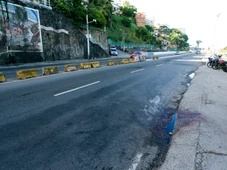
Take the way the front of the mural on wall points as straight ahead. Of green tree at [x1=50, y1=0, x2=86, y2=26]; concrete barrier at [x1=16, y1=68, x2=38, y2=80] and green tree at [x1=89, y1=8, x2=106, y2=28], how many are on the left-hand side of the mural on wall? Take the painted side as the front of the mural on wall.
2

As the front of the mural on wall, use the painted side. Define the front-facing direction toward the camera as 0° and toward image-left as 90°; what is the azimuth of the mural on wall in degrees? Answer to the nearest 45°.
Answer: approximately 315°

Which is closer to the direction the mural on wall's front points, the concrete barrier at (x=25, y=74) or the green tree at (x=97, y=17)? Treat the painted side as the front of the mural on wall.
the concrete barrier

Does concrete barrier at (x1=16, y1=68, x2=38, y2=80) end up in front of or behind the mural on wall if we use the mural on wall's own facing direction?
in front

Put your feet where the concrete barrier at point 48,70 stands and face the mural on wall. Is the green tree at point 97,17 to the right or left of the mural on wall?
right

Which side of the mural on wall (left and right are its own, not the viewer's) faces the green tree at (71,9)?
left

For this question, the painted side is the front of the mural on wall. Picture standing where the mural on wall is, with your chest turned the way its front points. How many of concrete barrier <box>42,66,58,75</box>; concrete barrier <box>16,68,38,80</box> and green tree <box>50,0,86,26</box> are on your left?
1

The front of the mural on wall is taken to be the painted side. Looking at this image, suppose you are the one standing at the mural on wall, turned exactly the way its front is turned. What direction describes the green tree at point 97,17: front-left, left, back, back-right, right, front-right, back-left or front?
left

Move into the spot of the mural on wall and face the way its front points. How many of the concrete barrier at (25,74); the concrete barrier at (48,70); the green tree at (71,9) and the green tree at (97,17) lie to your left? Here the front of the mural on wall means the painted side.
2

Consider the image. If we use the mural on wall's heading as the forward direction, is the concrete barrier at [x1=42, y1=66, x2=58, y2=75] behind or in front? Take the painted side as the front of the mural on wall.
in front

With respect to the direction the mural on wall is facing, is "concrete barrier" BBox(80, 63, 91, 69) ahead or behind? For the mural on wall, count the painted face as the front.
ahead

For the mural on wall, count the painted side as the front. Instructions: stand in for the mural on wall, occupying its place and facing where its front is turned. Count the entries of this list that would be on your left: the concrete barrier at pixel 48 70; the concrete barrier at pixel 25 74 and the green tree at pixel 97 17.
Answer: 1

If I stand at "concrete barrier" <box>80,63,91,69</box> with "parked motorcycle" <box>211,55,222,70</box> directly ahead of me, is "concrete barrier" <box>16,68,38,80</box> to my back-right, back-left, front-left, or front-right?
back-right
